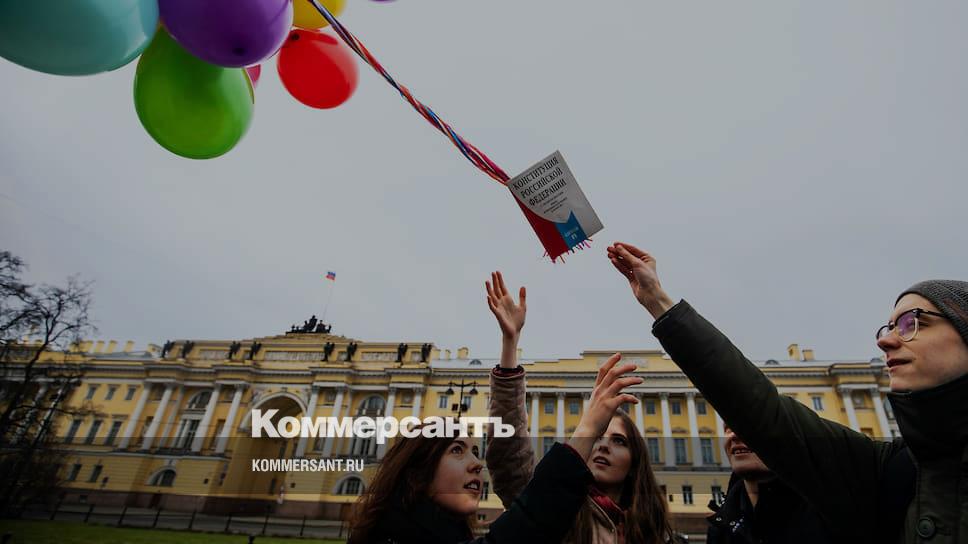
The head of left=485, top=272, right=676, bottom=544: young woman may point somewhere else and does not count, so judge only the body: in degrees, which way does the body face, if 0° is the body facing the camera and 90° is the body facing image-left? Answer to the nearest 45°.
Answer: approximately 45°

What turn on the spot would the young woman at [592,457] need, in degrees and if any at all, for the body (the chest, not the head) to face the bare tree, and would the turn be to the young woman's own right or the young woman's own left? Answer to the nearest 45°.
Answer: approximately 90° to the young woman's own right

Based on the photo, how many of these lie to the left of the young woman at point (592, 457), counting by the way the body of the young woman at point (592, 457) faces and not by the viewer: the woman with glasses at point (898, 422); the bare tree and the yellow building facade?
1

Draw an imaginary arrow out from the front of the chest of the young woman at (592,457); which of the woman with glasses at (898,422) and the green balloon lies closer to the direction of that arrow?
the green balloon

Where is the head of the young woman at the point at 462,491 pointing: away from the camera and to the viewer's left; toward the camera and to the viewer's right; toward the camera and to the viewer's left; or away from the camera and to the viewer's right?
toward the camera and to the viewer's right

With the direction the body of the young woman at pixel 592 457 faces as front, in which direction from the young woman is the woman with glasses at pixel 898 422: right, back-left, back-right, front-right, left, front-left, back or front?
left
